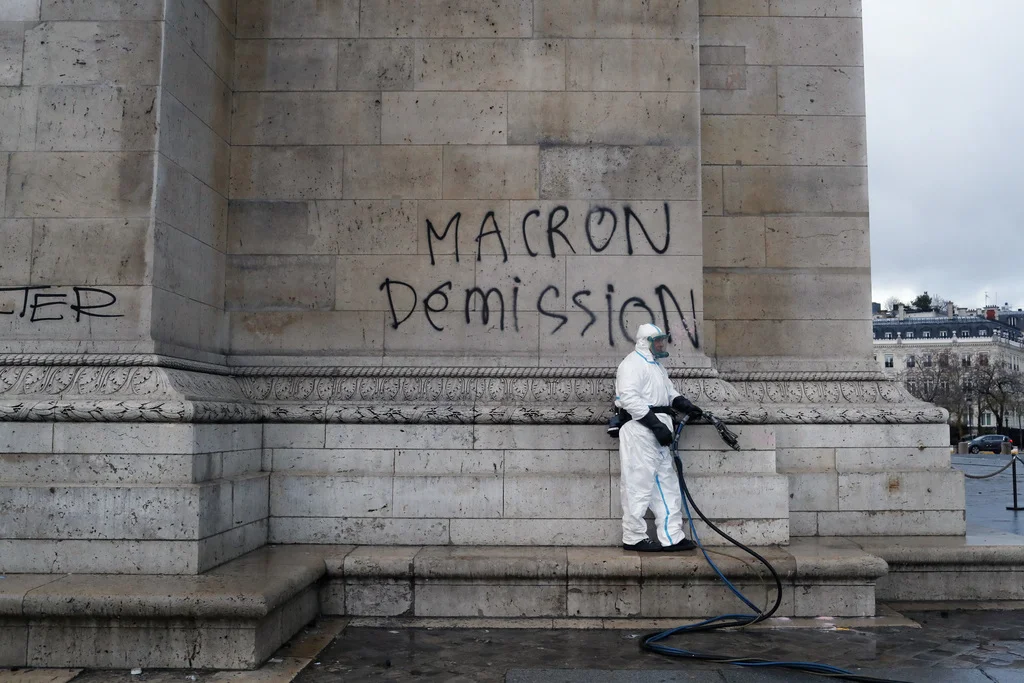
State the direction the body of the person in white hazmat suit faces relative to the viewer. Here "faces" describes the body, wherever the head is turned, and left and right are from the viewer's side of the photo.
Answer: facing to the right of the viewer
